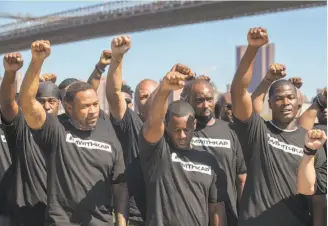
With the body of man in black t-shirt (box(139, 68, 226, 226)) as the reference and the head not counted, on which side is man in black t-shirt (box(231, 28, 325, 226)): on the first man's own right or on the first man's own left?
on the first man's own left

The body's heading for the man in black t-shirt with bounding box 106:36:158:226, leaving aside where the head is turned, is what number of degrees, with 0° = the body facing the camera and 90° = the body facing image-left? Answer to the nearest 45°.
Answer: approximately 315°

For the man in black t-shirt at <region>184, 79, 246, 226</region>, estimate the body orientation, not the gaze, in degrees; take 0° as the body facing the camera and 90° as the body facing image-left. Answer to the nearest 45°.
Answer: approximately 0°

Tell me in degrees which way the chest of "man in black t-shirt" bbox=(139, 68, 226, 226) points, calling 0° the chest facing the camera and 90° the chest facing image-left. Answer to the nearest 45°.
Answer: approximately 315°

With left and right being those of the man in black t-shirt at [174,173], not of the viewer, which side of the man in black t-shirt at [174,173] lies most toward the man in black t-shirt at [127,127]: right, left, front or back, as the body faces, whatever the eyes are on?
back

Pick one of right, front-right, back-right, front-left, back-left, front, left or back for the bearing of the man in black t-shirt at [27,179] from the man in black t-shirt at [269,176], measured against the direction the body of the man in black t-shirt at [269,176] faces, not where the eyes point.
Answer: back-right
